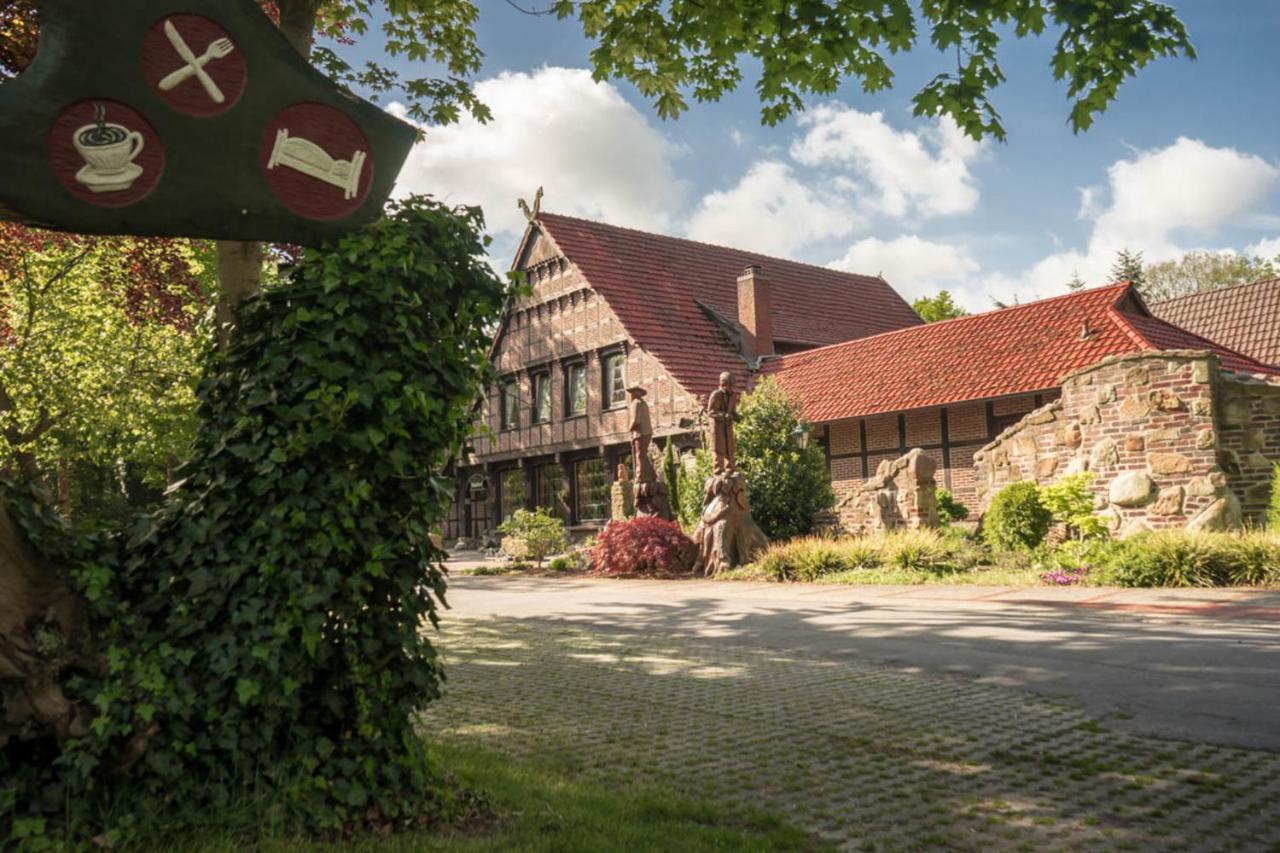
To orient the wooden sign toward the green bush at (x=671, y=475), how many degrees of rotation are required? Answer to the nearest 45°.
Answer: approximately 135° to its left

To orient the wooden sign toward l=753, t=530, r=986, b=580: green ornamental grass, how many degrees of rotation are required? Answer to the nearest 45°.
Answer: approximately 135° to its left

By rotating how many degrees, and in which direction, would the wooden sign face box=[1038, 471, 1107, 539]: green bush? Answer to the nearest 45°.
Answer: approximately 135° to its left

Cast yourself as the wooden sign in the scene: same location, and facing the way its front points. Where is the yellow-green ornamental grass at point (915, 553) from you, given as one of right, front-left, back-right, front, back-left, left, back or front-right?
back-left

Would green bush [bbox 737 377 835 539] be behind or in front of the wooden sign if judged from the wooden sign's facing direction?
behind

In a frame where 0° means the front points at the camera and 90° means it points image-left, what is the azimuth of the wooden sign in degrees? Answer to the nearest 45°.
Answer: approximately 0°

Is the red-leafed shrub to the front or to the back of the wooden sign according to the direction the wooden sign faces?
to the back

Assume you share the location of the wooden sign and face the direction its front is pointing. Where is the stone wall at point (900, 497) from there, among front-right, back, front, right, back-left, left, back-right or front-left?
back-left

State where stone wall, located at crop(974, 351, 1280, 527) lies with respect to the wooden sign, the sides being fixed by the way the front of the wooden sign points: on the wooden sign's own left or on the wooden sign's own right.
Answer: on the wooden sign's own left
